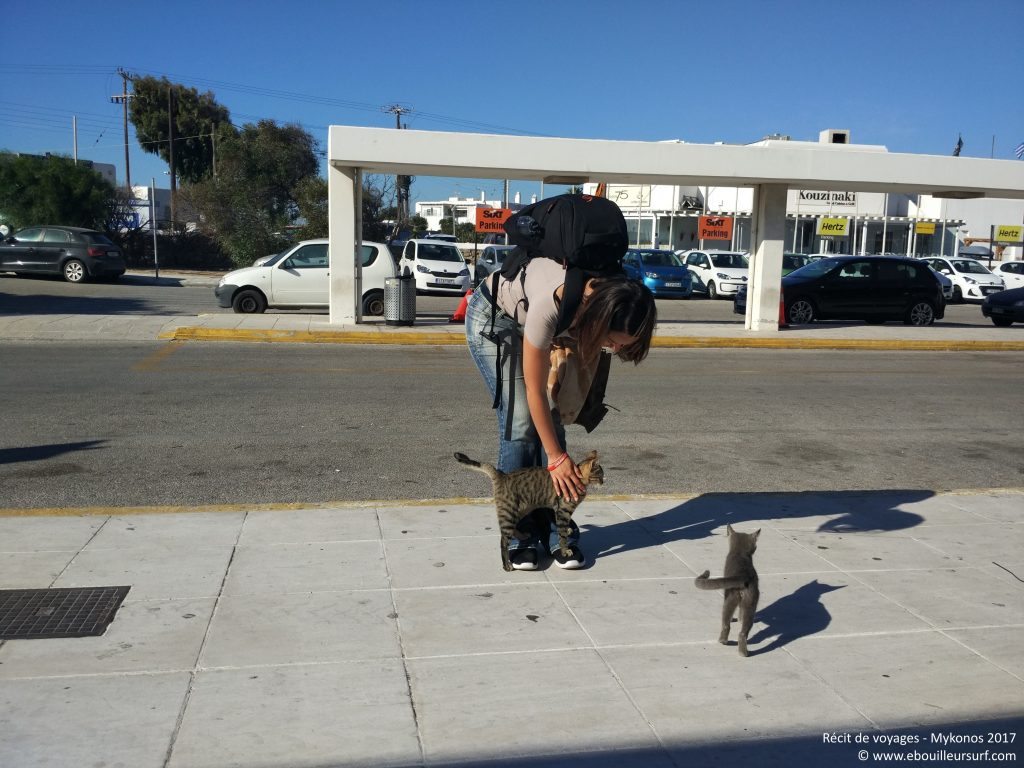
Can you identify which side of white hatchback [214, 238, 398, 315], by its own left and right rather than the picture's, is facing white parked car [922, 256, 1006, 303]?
back

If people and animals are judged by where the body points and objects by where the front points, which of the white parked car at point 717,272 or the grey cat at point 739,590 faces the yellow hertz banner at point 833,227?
the grey cat

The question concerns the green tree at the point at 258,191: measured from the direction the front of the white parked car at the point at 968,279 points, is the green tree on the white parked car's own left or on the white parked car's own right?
on the white parked car's own right

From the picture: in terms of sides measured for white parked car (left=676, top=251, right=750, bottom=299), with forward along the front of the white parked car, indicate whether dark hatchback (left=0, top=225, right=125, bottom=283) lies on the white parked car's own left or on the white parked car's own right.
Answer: on the white parked car's own right

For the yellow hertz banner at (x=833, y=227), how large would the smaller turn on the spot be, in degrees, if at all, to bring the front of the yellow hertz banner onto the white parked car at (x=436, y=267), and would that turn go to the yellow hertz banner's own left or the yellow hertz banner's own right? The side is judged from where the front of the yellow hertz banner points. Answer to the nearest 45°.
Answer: approximately 45° to the yellow hertz banner's own right

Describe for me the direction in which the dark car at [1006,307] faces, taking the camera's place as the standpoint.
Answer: facing to the left of the viewer

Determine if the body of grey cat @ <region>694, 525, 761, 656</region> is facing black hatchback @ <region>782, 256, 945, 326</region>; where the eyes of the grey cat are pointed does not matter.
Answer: yes

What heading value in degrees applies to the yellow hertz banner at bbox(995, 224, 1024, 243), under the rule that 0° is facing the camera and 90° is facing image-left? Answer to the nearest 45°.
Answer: approximately 0°

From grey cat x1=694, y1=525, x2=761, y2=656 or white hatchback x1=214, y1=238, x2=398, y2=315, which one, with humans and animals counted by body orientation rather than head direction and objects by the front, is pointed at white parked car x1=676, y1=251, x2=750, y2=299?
the grey cat

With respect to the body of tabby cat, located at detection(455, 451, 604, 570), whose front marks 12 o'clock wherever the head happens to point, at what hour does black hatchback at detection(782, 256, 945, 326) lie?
The black hatchback is roughly at 10 o'clock from the tabby cat.

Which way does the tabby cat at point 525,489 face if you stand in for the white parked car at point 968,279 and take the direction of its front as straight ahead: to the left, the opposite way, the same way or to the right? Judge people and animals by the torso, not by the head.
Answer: to the left

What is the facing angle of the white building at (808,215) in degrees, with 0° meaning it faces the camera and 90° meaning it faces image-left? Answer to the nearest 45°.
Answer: approximately 0°

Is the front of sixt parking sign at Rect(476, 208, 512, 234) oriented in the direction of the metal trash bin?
yes

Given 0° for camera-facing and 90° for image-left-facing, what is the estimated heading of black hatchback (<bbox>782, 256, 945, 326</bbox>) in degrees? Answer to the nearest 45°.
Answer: approximately 90°
